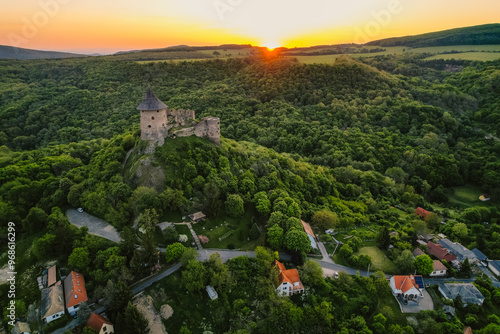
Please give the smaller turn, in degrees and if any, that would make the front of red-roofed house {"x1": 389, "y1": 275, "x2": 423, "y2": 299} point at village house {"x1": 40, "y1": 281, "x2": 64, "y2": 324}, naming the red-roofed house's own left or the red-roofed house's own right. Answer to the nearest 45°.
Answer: approximately 45° to the red-roofed house's own right

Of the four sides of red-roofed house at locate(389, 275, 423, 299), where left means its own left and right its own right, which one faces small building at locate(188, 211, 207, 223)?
right

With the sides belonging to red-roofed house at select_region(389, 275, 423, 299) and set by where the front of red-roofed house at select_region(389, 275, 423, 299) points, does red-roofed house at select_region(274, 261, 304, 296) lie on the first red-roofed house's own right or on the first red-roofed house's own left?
on the first red-roofed house's own right

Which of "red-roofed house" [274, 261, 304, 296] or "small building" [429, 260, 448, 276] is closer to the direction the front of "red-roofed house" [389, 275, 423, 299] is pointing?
the red-roofed house

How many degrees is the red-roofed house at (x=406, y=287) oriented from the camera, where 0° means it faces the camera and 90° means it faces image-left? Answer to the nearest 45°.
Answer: approximately 0°

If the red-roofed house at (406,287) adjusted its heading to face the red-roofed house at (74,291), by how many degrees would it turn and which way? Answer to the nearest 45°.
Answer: approximately 45° to its right

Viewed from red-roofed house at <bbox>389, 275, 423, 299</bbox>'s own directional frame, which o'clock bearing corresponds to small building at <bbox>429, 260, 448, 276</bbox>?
The small building is roughly at 7 o'clock from the red-roofed house.

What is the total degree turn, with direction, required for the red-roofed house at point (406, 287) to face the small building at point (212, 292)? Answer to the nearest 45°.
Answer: approximately 45° to its right

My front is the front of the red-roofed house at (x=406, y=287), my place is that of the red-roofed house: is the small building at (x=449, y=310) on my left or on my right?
on my left

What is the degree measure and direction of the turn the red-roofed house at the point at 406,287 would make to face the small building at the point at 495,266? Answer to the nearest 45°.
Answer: approximately 135° to its left
